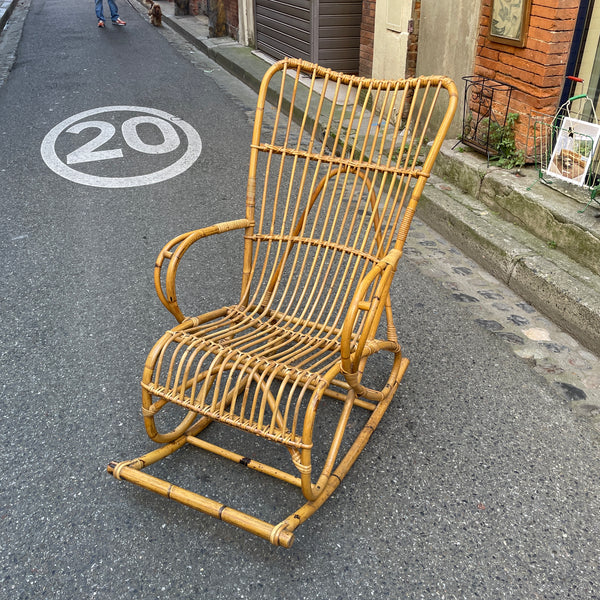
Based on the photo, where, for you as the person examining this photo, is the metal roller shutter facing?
facing the viewer and to the left of the viewer

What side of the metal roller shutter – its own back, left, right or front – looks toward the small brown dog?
right

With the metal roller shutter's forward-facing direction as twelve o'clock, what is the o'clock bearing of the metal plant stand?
The metal plant stand is roughly at 10 o'clock from the metal roller shutter.
